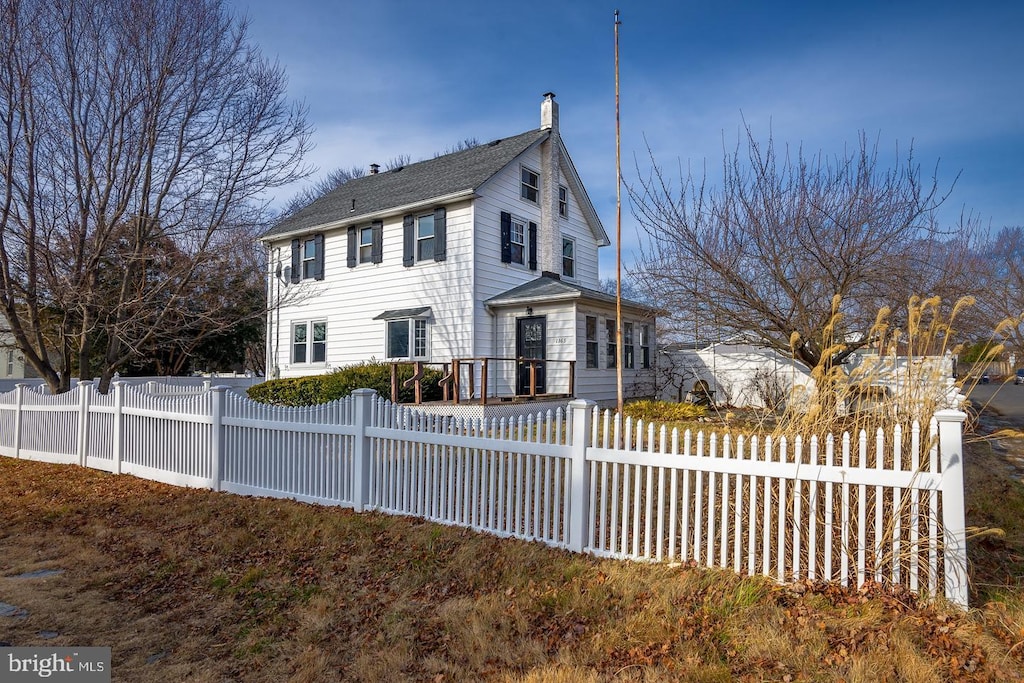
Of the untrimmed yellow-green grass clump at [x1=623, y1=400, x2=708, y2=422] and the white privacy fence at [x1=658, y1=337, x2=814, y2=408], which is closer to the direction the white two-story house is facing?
the untrimmed yellow-green grass clump

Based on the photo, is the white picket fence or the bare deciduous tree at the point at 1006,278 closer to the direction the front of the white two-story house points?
the white picket fence

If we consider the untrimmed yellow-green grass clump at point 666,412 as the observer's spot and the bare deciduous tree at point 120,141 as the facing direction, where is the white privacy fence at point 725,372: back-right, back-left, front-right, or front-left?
back-right

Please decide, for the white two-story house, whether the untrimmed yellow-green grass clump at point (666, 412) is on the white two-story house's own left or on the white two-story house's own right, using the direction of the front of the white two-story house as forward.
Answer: on the white two-story house's own left

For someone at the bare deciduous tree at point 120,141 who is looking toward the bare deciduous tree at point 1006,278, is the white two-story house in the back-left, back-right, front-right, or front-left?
front-left

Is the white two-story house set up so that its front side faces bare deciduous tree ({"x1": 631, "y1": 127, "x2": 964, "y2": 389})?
no

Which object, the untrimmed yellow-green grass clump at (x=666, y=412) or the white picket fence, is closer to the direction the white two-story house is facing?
the white picket fence

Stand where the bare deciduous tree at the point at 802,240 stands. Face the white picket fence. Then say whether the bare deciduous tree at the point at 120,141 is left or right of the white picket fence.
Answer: right

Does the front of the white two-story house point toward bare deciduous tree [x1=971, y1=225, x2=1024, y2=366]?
no
